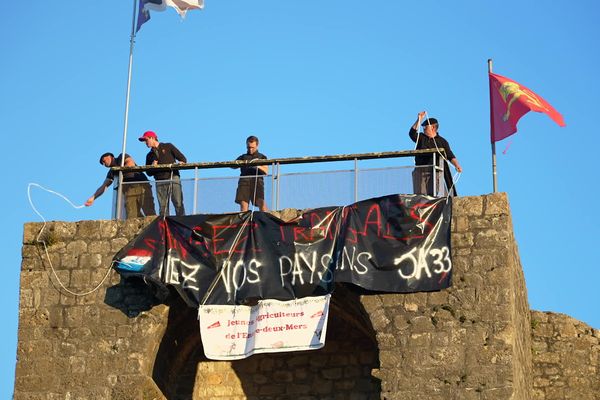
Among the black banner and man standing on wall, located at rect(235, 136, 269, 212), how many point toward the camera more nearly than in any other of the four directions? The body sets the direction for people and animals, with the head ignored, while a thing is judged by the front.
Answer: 2

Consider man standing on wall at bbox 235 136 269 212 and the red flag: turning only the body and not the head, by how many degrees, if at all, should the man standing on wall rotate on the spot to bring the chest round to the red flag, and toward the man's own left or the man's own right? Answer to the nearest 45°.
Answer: approximately 90° to the man's own left

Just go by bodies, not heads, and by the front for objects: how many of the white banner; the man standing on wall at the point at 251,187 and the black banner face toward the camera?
3

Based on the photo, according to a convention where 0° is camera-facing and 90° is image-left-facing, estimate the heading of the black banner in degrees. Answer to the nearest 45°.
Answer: approximately 0°

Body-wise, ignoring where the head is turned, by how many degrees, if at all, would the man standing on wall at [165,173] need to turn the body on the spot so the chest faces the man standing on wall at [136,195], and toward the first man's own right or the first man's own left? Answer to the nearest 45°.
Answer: approximately 45° to the first man's own right

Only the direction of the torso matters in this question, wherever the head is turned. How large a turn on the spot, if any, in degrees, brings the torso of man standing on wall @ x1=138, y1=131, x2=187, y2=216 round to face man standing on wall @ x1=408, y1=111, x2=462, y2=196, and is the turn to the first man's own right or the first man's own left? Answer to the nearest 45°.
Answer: approximately 135° to the first man's own left

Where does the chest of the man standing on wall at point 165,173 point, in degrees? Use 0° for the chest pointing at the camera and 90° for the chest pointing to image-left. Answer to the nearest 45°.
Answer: approximately 45°
